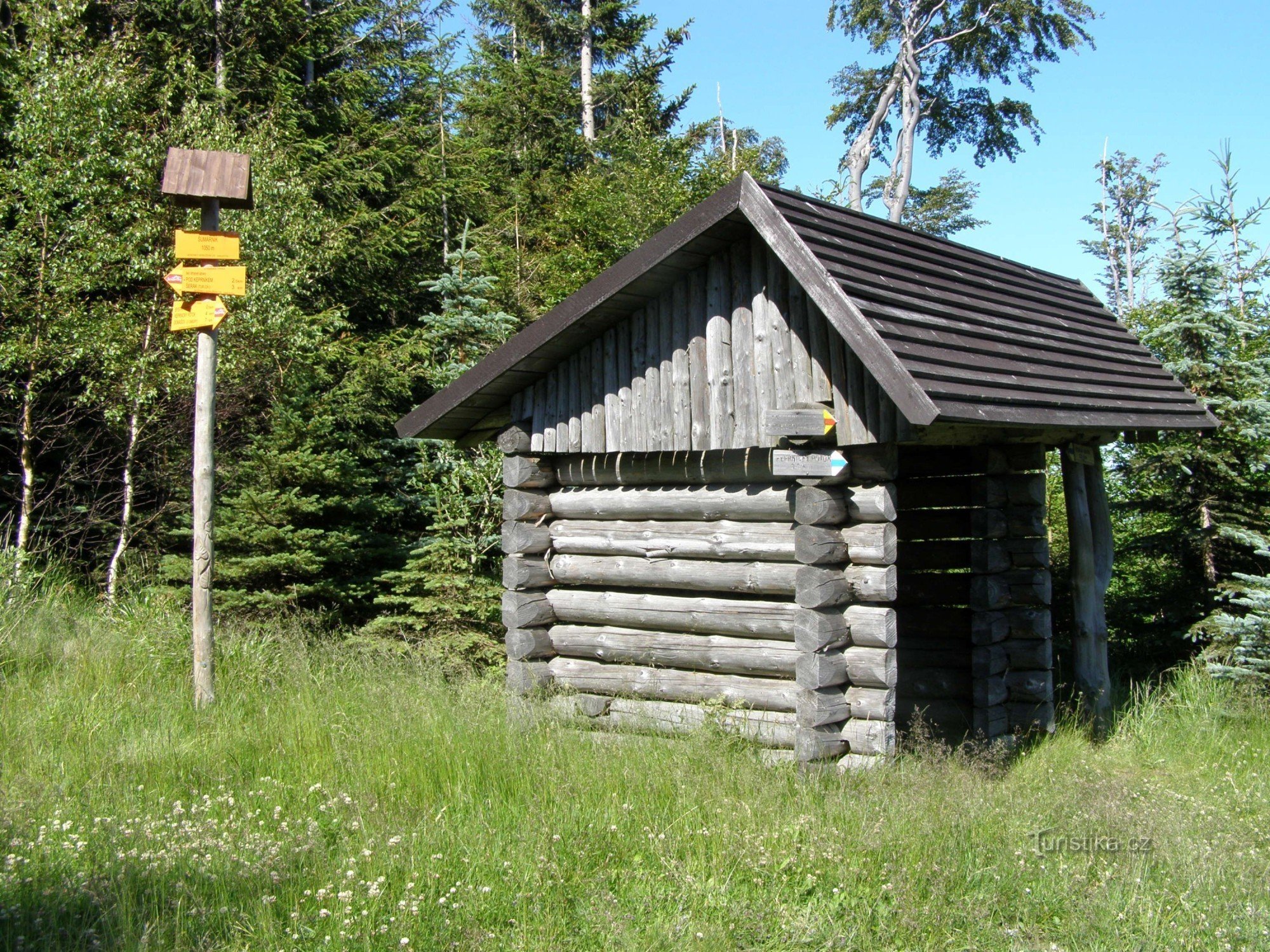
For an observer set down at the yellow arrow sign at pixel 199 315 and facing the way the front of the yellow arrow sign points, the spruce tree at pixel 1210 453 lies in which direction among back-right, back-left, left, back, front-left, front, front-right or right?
left

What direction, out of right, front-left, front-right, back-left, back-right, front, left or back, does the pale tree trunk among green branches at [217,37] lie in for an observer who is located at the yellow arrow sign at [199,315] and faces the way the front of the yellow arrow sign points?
back

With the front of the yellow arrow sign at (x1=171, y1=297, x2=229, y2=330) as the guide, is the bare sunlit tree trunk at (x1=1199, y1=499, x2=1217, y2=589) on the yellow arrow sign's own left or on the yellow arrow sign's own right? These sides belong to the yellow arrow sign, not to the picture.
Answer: on the yellow arrow sign's own left

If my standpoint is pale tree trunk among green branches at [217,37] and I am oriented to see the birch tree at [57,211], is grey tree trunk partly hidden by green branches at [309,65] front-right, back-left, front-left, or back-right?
back-left

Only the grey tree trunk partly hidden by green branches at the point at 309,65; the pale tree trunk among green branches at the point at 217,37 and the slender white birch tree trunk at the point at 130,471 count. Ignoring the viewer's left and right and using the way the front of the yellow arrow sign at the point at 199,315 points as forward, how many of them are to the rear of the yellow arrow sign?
3

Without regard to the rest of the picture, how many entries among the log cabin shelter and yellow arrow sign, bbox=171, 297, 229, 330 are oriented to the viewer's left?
0

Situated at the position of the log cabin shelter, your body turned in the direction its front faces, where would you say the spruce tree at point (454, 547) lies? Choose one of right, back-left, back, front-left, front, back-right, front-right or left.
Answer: back

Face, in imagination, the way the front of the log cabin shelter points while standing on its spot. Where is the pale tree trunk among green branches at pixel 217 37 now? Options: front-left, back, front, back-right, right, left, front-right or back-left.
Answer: back
